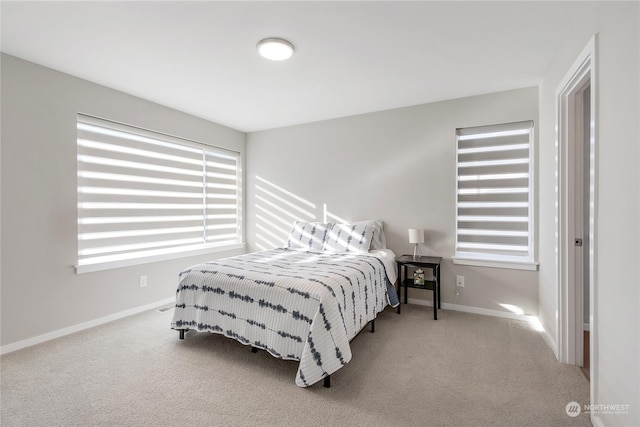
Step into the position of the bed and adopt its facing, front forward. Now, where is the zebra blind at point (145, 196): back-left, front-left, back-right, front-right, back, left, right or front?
right

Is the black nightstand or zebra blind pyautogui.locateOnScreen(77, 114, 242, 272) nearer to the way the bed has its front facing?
the zebra blind

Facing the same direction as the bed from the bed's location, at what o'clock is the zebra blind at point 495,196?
The zebra blind is roughly at 7 o'clock from the bed.

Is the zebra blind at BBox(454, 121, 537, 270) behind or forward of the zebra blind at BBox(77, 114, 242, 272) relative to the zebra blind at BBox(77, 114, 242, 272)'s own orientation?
forward

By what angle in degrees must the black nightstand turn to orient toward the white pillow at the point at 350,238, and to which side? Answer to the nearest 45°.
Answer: approximately 90° to its right

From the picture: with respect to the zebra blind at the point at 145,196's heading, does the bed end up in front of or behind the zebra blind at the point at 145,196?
in front

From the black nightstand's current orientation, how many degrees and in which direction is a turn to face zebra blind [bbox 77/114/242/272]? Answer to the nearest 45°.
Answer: approximately 90° to its right

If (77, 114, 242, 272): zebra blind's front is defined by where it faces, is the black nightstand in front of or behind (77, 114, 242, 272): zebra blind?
in front

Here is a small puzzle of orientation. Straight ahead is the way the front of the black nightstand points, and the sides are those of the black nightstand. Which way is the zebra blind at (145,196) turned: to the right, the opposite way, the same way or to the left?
to the left

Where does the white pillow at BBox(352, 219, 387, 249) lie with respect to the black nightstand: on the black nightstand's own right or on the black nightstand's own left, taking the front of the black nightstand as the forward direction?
on the black nightstand's own right
